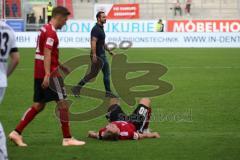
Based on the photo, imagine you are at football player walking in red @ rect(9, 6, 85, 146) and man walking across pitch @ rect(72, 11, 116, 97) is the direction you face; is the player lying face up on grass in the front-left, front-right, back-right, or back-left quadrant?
front-right

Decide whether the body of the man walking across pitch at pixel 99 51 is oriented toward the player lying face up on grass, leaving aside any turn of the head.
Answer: no

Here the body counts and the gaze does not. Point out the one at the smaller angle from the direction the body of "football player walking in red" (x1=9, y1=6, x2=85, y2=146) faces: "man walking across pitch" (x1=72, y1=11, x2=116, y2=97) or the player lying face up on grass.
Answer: the player lying face up on grass

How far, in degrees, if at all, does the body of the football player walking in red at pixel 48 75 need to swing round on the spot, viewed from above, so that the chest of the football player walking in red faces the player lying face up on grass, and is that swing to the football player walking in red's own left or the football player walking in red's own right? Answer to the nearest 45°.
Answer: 0° — they already face them

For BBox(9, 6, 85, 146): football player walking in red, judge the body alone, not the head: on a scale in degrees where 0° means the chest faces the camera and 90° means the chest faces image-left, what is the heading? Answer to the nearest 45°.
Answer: approximately 270°
